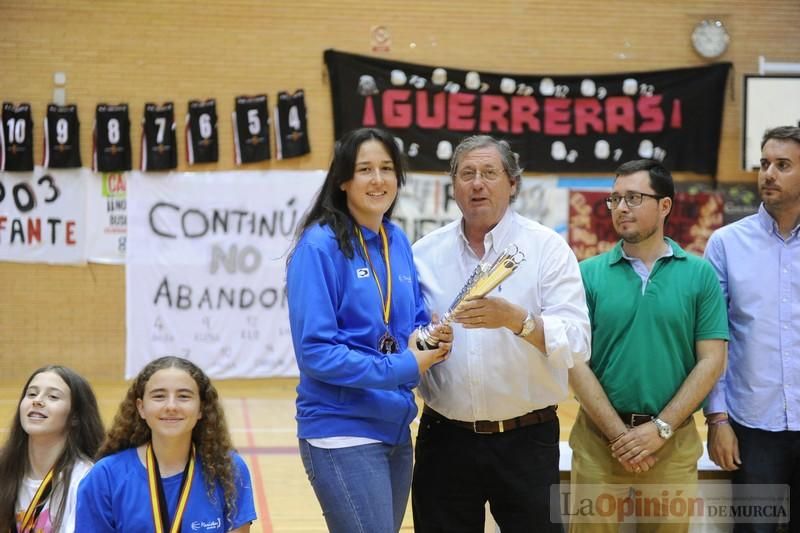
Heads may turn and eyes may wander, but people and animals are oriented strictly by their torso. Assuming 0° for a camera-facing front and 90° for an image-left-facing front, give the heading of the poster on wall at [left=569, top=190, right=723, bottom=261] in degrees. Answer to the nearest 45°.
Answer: approximately 0°

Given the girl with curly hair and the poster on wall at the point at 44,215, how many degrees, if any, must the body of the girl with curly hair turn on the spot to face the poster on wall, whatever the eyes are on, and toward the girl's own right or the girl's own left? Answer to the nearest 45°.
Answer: approximately 180°

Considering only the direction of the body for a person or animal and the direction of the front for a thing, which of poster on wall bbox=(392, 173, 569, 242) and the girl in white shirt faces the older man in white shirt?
the poster on wall

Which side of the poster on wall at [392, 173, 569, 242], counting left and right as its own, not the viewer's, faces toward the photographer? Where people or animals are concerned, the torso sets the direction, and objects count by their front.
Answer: front

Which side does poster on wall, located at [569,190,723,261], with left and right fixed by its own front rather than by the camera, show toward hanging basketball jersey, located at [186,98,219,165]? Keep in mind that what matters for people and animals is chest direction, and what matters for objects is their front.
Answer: right

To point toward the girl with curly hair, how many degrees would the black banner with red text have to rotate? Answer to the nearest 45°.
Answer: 0° — it already faces them

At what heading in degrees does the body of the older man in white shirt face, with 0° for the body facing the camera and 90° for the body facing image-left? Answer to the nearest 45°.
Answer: approximately 0°

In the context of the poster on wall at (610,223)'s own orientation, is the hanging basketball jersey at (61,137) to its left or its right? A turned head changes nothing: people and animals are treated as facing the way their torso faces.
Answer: on its right

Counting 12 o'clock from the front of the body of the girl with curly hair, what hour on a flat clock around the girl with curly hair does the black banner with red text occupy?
The black banner with red text is roughly at 7 o'clock from the girl with curly hair.
